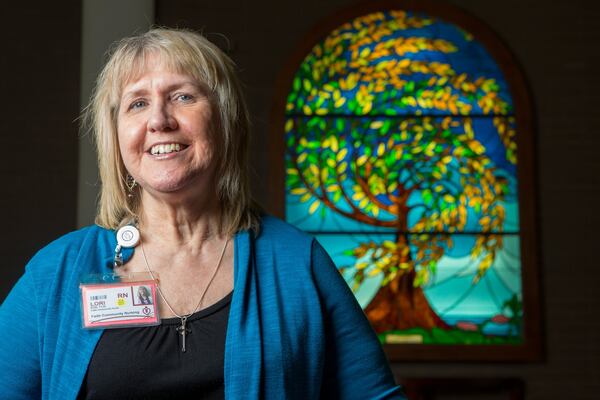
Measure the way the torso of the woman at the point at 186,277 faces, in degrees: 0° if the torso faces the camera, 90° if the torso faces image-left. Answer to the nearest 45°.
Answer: approximately 0°
